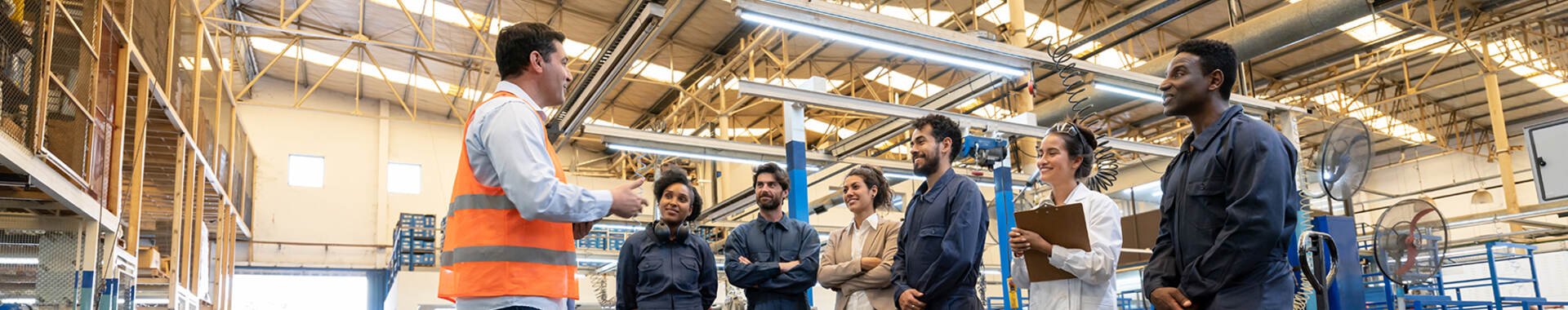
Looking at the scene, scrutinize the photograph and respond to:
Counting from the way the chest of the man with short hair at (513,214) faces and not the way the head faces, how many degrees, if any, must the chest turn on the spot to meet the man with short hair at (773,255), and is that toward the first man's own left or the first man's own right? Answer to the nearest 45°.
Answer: approximately 45° to the first man's own left

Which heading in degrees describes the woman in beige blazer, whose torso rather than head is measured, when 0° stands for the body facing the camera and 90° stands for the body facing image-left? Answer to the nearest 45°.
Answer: approximately 45°

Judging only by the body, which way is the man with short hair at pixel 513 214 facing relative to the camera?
to the viewer's right

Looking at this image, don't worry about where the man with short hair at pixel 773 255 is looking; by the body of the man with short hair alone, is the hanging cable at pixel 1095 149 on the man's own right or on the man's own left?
on the man's own left

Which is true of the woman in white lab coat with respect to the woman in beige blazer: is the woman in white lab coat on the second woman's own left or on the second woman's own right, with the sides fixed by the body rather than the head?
on the second woman's own left

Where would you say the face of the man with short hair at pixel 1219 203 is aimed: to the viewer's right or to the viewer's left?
to the viewer's left

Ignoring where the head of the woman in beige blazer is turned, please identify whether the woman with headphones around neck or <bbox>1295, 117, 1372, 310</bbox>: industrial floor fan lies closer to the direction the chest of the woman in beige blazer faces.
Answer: the woman with headphones around neck
